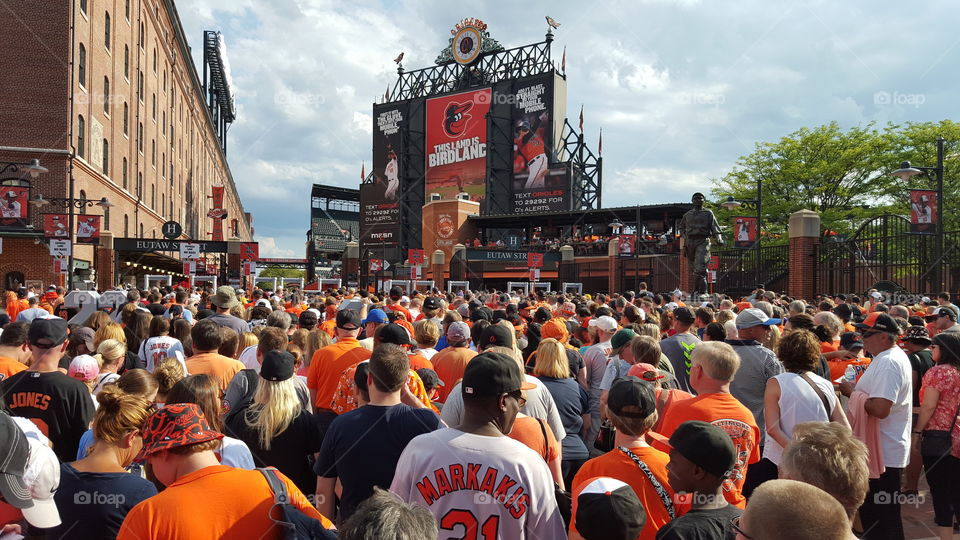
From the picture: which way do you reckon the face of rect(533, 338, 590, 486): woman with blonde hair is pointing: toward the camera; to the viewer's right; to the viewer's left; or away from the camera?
away from the camera

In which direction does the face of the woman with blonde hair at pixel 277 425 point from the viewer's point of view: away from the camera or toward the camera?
away from the camera

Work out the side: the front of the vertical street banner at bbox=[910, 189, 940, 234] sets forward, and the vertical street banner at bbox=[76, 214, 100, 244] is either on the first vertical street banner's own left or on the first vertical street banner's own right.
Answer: on the first vertical street banner's own right

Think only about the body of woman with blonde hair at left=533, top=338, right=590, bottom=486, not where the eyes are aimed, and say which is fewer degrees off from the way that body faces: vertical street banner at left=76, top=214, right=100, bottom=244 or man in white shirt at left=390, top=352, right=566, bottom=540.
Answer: the vertical street banner

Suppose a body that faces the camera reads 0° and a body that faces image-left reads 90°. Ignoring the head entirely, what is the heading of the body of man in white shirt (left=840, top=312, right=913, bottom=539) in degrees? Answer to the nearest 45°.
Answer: approximately 90°

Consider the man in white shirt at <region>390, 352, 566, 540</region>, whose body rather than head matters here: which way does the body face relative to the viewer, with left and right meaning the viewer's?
facing away from the viewer

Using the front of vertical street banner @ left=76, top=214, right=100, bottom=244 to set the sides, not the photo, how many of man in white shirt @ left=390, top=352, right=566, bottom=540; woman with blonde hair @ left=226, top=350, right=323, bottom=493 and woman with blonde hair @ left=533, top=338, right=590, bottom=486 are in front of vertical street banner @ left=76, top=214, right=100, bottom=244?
3

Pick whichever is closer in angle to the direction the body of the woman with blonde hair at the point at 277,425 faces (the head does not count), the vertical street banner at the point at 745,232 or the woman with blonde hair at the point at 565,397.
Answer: the vertical street banner

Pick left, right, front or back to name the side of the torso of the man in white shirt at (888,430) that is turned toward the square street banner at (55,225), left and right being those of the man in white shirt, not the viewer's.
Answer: front

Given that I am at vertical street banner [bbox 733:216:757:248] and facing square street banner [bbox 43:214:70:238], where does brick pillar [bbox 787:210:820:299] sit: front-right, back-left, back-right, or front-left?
back-left

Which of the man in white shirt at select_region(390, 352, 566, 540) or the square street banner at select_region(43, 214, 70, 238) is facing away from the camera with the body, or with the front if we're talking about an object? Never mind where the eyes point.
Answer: the man in white shirt

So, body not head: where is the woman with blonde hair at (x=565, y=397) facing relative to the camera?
away from the camera
